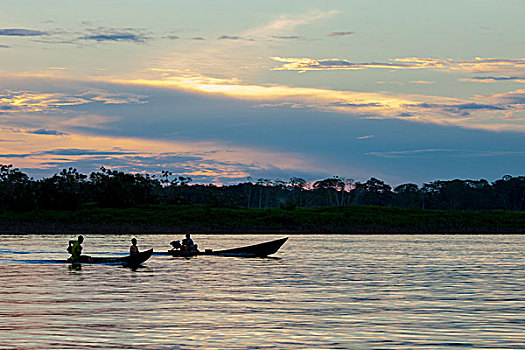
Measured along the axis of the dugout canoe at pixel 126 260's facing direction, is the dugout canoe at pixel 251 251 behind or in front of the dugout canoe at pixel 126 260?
in front

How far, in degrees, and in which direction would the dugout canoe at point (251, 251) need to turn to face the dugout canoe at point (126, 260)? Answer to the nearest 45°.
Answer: approximately 135° to its right

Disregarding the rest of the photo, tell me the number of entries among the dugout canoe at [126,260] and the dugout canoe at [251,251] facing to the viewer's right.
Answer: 2

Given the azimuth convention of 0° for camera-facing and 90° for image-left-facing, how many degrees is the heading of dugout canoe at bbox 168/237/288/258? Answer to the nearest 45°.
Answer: approximately 270°

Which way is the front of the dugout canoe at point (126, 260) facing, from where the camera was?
facing to the right of the viewer
